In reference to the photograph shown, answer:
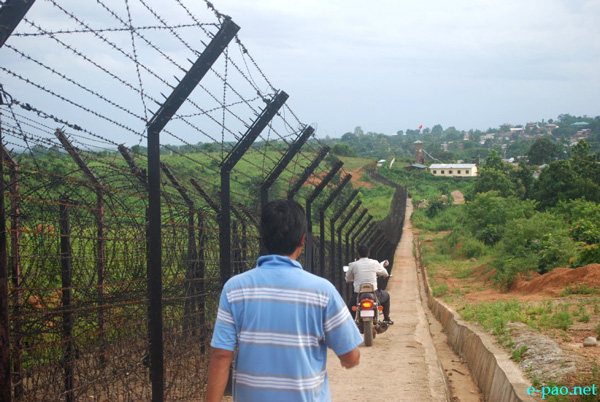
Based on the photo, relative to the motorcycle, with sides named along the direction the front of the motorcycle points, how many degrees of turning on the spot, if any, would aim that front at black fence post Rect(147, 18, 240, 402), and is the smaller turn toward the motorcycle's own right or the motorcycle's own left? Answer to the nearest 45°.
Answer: approximately 180°

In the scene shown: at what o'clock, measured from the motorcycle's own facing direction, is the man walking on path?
The man walking on path is roughly at 6 o'clock from the motorcycle.

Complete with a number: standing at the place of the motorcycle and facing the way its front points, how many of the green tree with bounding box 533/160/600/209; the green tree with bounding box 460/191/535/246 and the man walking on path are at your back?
1

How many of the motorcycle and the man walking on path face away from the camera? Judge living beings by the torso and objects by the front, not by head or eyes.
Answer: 2

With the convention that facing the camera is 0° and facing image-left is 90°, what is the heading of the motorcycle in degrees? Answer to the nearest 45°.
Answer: approximately 180°

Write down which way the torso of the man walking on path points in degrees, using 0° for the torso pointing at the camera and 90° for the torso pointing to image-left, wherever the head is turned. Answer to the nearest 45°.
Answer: approximately 180°

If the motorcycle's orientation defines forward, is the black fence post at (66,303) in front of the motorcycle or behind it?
behind

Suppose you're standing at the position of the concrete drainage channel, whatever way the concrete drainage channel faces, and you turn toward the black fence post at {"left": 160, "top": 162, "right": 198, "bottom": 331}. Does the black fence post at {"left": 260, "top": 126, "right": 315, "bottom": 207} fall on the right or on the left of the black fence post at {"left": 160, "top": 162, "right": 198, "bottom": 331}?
right

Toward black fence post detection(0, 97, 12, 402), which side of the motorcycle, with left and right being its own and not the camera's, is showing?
back

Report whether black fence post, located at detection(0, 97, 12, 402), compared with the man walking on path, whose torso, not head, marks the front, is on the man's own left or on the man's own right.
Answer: on the man's own left

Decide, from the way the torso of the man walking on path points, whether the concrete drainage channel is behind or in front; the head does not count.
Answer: in front

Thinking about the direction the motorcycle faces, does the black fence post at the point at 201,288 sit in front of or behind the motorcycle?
behind
